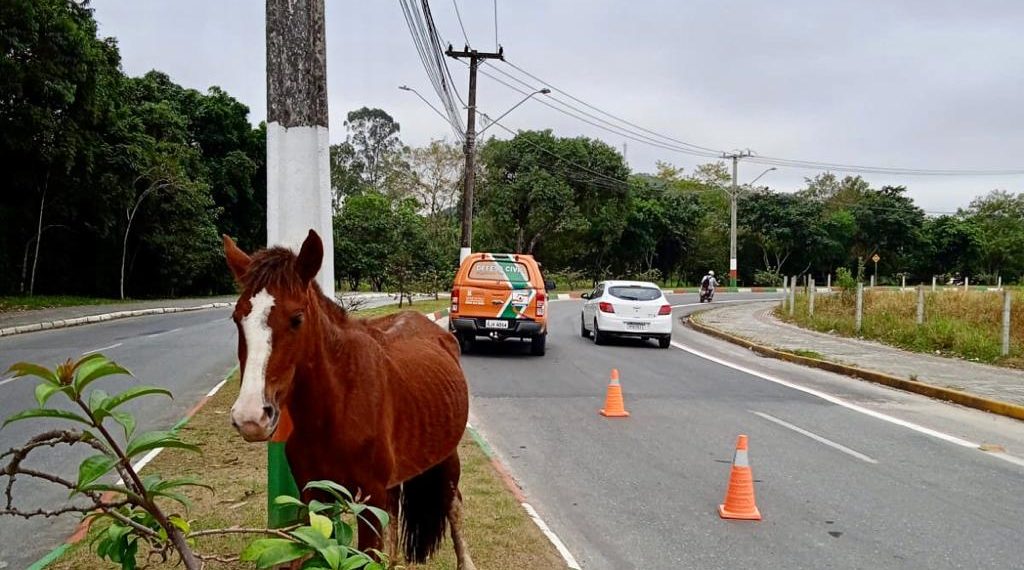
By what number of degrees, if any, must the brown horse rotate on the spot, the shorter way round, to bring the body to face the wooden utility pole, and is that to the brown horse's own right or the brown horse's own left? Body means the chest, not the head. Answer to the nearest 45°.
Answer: approximately 135° to the brown horse's own right

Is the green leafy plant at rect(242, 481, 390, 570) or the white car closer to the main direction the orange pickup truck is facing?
the white car

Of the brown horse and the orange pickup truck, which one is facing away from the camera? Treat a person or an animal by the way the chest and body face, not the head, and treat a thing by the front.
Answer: the orange pickup truck

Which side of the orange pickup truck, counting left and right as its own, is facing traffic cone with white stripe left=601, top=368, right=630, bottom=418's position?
back

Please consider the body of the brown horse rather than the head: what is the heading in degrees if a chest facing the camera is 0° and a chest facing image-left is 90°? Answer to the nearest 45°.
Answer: approximately 45°

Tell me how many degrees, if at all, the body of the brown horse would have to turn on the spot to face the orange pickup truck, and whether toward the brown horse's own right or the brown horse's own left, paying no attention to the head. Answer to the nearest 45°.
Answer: approximately 135° to the brown horse's own right

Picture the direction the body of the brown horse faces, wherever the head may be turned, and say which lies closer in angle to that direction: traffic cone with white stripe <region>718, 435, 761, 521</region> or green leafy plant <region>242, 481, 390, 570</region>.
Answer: the green leafy plant

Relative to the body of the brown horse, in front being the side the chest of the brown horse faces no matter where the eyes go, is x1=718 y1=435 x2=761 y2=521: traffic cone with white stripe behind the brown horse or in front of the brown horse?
behind

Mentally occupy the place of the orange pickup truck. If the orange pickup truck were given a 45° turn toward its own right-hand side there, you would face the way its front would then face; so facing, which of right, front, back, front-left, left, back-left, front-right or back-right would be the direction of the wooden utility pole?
front-left

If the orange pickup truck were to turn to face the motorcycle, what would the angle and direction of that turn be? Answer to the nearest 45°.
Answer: approximately 45° to its right

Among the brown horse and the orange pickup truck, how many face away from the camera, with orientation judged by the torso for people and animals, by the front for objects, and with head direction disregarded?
1

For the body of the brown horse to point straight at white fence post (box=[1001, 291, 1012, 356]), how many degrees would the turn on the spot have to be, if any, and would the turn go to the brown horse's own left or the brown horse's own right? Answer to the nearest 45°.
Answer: approximately 180°

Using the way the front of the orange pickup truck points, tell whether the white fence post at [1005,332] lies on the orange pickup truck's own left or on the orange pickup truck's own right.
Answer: on the orange pickup truck's own right

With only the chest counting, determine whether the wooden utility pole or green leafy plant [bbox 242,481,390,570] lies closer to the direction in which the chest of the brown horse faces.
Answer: the green leafy plant

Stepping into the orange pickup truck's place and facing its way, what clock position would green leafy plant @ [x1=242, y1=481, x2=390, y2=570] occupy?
The green leafy plant is roughly at 6 o'clock from the orange pickup truck.

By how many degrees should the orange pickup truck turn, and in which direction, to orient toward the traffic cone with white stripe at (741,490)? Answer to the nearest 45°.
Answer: approximately 180°

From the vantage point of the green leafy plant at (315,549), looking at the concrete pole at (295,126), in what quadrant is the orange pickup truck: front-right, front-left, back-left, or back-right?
front-right

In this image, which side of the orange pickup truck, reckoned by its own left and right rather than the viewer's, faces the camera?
back
